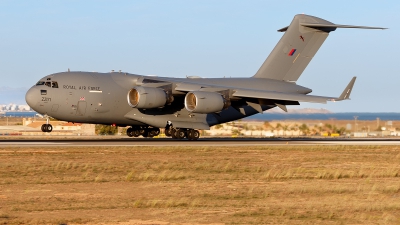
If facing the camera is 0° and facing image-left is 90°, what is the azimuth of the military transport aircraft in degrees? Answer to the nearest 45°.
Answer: approximately 45°
